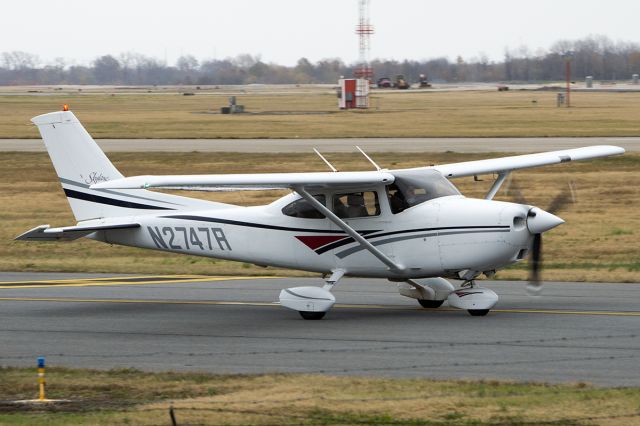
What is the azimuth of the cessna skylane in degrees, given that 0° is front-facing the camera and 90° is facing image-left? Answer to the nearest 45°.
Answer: approximately 315°
